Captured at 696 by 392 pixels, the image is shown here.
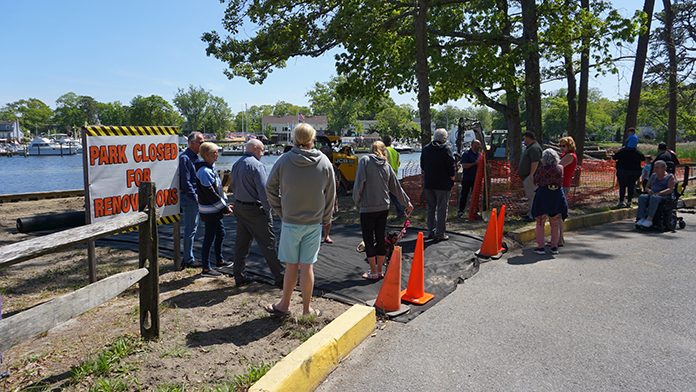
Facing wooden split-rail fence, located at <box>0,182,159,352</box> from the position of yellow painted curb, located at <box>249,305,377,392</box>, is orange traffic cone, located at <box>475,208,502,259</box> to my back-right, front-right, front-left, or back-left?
back-right

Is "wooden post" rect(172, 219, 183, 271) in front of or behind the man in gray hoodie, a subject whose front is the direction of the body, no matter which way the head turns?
in front

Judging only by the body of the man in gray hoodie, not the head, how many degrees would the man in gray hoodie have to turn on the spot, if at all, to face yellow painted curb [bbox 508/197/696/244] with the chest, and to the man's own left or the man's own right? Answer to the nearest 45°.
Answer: approximately 45° to the man's own right

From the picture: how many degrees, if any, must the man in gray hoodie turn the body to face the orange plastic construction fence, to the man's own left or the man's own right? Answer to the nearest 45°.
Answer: approximately 45° to the man's own right

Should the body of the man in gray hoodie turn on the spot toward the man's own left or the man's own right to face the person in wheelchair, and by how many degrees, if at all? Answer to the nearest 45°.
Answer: approximately 45° to the man's own right

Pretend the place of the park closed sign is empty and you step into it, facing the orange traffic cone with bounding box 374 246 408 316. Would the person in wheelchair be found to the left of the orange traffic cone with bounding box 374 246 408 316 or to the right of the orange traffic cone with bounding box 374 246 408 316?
left

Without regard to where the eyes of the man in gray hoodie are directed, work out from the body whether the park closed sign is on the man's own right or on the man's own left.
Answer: on the man's own left

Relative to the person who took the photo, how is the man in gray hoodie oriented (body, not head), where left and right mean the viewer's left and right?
facing away from the viewer

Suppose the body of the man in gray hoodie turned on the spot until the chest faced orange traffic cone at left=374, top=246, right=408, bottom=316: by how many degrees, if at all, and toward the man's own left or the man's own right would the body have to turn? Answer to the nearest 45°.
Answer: approximately 45° to the man's own right

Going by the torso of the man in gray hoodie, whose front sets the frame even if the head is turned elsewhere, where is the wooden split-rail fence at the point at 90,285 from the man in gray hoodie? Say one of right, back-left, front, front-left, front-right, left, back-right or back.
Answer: back-left

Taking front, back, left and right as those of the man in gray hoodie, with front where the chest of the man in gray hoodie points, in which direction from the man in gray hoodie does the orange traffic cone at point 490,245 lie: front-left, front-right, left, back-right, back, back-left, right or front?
front-right
